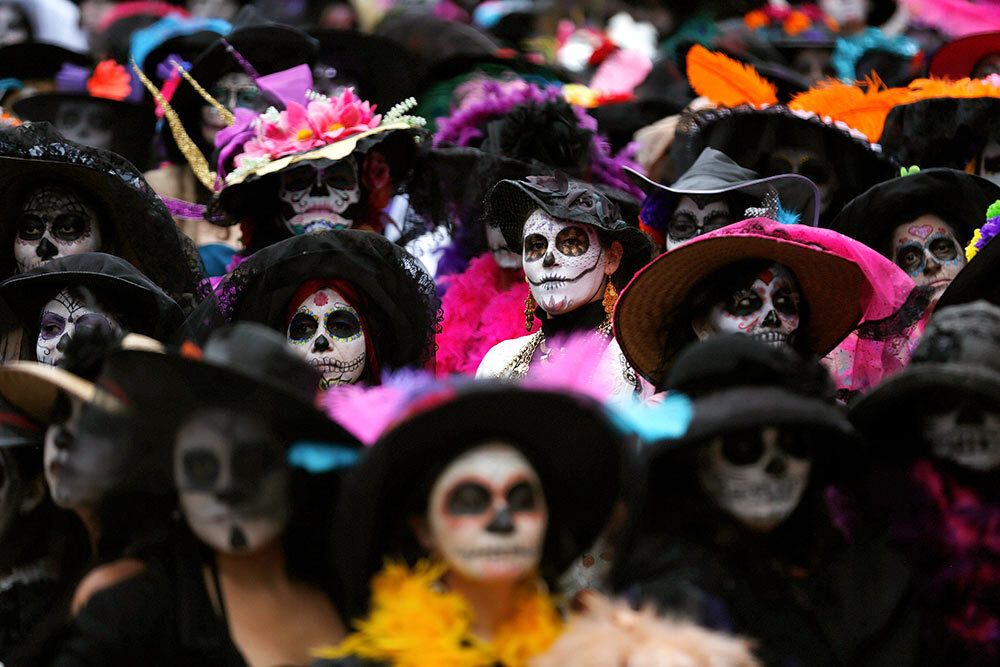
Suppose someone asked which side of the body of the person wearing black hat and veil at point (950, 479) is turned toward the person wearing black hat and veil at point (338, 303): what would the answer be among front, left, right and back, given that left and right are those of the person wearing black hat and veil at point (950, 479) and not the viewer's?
right

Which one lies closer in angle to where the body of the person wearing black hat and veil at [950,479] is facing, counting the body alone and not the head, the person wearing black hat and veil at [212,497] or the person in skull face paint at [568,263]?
the person wearing black hat and veil

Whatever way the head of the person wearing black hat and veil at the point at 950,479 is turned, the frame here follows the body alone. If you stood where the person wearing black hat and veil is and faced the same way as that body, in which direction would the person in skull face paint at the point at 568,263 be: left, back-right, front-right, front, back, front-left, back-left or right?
back-right

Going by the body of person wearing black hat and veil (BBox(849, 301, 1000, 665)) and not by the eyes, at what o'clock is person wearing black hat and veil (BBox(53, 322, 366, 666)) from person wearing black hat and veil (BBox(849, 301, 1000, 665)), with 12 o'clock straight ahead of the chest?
person wearing black hat and veil (BBox(53, 322, 366, 666)) is roughly at 2 o'clock from person wearing black hat and veil (BBox(849, 301, 1000, 665)).

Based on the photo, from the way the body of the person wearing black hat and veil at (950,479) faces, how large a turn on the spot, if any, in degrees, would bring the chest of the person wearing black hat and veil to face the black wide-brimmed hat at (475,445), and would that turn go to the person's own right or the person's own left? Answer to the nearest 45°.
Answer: approximately 45° to the person's own right

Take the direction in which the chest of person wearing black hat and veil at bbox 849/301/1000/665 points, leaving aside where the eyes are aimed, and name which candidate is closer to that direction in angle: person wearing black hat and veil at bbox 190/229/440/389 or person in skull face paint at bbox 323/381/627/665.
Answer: the person in skull face paint

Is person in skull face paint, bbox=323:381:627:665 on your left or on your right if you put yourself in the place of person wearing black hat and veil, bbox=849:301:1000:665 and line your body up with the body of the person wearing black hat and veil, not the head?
on your right

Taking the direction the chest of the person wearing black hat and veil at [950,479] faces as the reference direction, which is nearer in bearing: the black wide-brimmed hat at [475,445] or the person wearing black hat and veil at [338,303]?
the black wide-brimmed hat

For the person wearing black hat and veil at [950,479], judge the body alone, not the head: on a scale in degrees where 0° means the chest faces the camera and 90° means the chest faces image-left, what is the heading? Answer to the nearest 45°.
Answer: approximately 0°
